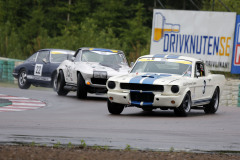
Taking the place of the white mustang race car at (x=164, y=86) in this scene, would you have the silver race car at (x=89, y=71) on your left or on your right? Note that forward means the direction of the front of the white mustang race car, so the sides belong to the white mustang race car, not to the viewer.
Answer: on your right

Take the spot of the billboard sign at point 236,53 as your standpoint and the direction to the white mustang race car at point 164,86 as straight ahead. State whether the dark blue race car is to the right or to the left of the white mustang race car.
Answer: right

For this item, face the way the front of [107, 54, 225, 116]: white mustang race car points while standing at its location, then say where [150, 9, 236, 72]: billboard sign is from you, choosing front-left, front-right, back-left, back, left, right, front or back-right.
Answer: back-right

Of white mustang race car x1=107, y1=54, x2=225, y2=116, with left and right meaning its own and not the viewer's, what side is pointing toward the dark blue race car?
right

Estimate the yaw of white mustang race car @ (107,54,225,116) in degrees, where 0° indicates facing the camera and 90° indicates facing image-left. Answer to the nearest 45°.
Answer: approximately 45°

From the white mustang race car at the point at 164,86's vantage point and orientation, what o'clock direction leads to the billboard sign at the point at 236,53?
The billboard sign is roughly at 5 o'clock from the white mustang race car.
